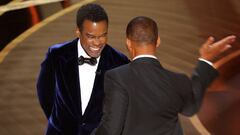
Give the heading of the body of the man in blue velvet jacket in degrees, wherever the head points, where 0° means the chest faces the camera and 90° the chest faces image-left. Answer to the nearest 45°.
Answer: approximately 315°
